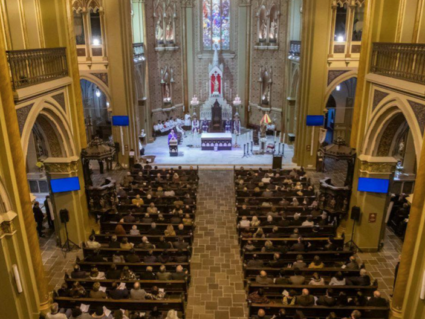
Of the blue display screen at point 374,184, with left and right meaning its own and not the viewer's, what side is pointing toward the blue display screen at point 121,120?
right

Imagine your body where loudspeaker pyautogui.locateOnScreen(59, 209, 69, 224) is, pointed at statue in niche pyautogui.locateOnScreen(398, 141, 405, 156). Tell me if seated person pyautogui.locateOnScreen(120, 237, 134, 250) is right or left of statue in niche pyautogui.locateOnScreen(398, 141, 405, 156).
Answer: right

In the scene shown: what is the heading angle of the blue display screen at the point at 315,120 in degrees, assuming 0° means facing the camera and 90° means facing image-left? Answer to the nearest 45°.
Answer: approximately 0°

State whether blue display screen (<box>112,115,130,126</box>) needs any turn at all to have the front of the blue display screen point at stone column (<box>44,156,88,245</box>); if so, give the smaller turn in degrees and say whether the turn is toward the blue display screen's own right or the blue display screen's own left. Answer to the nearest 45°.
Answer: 0° — it already faces it

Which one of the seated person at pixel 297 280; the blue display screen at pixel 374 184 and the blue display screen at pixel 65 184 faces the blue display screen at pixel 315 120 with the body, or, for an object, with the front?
the seated person

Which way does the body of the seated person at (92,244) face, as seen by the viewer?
away from the camera

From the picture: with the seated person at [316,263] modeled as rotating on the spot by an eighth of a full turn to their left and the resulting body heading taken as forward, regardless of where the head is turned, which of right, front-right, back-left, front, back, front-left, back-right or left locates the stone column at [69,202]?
front-left

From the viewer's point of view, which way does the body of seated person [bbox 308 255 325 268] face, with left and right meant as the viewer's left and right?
facing away from the viewer

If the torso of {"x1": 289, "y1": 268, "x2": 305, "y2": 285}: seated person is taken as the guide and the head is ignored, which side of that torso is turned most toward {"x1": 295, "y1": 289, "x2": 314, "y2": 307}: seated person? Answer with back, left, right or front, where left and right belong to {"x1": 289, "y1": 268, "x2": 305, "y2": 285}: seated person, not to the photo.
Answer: back

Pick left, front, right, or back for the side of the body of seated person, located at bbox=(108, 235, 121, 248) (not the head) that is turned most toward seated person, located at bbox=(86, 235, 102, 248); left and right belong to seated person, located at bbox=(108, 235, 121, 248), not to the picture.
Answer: left
